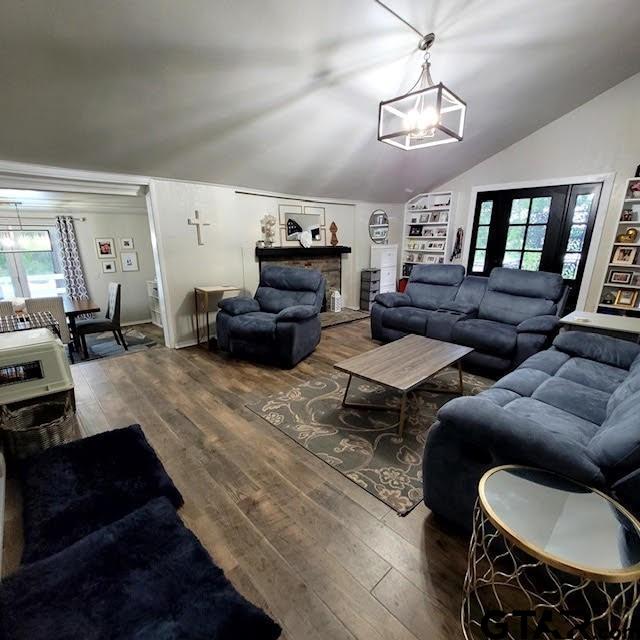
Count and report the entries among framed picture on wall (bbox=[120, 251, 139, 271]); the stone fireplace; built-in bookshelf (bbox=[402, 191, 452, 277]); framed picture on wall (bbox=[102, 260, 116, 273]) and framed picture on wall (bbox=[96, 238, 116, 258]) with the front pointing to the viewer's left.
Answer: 0

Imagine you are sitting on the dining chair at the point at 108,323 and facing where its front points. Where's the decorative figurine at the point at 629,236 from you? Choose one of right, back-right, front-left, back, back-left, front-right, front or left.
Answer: back-left

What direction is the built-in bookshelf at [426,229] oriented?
toward the camera

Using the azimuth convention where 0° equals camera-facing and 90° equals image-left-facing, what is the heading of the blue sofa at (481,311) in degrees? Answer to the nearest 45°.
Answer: approximately 45°

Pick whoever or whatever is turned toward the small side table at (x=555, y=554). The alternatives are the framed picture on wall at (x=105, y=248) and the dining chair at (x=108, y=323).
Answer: the framed picture on wall

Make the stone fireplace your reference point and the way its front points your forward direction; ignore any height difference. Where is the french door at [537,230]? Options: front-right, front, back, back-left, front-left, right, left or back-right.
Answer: left

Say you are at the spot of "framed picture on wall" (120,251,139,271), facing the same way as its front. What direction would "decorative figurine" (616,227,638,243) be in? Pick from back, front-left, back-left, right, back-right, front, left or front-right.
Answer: front-left

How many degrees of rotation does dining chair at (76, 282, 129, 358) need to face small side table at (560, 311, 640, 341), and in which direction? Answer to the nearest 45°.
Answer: approximately 135° to its left

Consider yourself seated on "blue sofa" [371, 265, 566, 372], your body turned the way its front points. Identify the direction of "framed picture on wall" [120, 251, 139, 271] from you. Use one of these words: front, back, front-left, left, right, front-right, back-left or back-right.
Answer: front-right

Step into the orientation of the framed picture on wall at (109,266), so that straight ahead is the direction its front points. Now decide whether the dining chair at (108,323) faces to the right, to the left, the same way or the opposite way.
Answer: to the right

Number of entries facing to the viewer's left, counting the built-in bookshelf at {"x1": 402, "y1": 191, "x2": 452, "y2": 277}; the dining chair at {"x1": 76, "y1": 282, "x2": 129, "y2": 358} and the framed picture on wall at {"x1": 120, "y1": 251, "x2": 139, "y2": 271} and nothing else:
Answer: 1

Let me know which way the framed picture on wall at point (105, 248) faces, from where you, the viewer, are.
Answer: facing the viewer

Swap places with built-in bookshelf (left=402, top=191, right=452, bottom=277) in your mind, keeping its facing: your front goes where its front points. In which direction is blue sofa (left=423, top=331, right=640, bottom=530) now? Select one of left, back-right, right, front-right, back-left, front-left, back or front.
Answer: front

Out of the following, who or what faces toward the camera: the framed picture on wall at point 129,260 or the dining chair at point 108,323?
the framed picture on wall

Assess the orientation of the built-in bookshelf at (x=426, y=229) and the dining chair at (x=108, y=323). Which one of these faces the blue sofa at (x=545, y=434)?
the built-in bookshelf

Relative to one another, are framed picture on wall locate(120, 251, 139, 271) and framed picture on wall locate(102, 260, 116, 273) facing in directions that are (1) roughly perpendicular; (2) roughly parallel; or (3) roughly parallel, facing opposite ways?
roughly parallel

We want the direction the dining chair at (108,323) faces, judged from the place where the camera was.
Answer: facing to the left of the viewer
